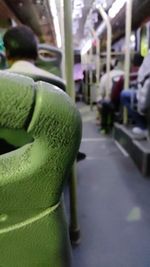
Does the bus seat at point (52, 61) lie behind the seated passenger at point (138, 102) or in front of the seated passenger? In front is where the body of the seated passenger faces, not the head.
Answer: in front

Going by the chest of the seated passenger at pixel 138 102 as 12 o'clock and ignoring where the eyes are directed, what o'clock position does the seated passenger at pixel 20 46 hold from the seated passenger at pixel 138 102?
the seated passenger at pixel 20 46 is roughly at 10 o'clock from the seated passenger at pixel 138 102.

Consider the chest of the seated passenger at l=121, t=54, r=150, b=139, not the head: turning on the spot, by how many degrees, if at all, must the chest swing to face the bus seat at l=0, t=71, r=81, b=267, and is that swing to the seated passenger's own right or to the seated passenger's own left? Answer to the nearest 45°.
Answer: approximately 90° to the seated passenger's own left

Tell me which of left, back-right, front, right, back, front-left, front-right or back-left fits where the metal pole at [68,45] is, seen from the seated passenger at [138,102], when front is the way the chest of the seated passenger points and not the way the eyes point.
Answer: left
